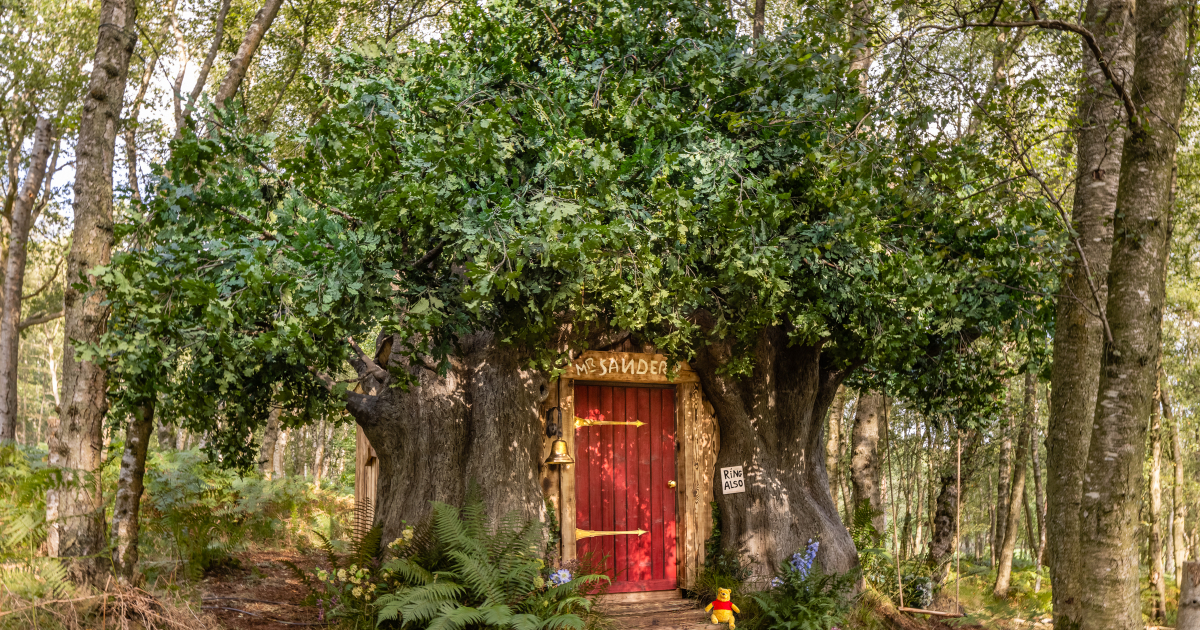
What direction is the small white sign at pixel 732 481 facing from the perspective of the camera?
toward the camera

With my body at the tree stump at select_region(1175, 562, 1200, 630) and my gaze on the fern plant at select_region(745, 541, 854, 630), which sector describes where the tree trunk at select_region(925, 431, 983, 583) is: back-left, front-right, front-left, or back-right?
front-right

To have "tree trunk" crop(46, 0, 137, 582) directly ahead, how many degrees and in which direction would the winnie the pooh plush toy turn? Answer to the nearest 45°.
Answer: approximately 45° to its right

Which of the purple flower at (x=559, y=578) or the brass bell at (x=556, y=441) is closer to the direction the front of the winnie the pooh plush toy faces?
the purple flower

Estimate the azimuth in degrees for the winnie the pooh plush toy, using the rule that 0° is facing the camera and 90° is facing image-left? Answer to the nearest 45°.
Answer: approximately 0°

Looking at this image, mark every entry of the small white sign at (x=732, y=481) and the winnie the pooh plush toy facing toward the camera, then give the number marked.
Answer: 2

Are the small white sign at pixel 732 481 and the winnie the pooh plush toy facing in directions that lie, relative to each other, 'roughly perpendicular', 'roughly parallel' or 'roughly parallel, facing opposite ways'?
roughly parallel

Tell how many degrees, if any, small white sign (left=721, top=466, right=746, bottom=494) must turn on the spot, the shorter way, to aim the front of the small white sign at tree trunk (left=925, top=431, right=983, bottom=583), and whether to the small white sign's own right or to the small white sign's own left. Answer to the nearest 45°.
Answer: approximately 135° to the small white sign's own left
